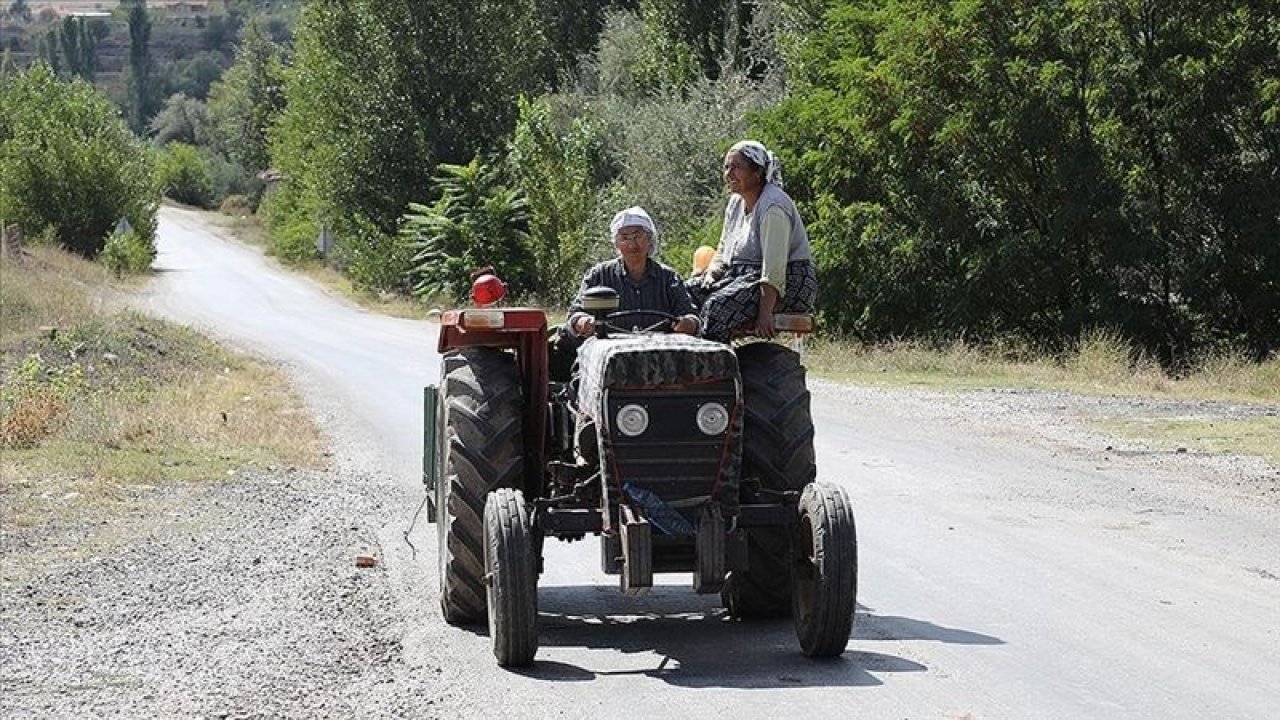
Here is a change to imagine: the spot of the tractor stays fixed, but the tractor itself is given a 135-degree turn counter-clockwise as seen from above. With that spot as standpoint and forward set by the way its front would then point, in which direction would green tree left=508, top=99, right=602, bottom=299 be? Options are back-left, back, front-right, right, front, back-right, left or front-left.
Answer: front-left

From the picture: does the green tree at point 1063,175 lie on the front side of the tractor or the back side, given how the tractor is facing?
on the back side

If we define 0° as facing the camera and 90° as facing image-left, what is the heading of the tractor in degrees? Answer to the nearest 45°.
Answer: approximately 0°
